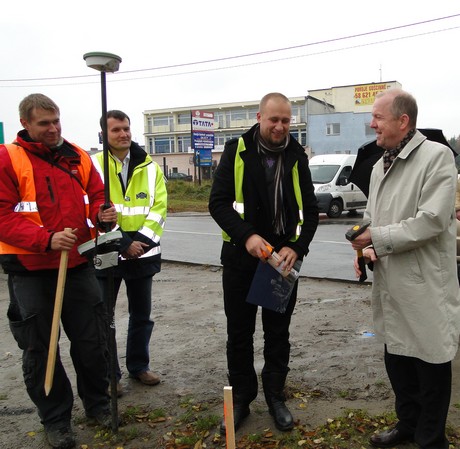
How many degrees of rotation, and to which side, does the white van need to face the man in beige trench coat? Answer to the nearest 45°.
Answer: approximately 45° to its left

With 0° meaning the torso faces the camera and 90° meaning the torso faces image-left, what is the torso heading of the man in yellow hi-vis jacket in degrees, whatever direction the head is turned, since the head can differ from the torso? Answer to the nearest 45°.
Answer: approximately 0°

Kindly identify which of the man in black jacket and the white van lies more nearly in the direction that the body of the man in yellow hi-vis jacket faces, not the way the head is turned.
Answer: the man in black jacket

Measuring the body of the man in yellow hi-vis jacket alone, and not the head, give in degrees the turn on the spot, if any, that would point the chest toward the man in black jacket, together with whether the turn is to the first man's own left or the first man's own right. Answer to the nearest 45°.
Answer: approximately 45° to the first man's own left

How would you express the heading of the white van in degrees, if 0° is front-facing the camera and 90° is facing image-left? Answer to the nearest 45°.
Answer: approximately 45°

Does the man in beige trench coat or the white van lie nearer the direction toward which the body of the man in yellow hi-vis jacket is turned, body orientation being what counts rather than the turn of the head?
the man in beige trench coat

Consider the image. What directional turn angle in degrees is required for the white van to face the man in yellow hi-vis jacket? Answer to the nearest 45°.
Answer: approximately 45° to its left

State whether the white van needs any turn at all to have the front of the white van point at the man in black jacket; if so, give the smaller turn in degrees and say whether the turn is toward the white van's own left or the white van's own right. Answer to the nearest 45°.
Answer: approximately 45° to the white van's own left
